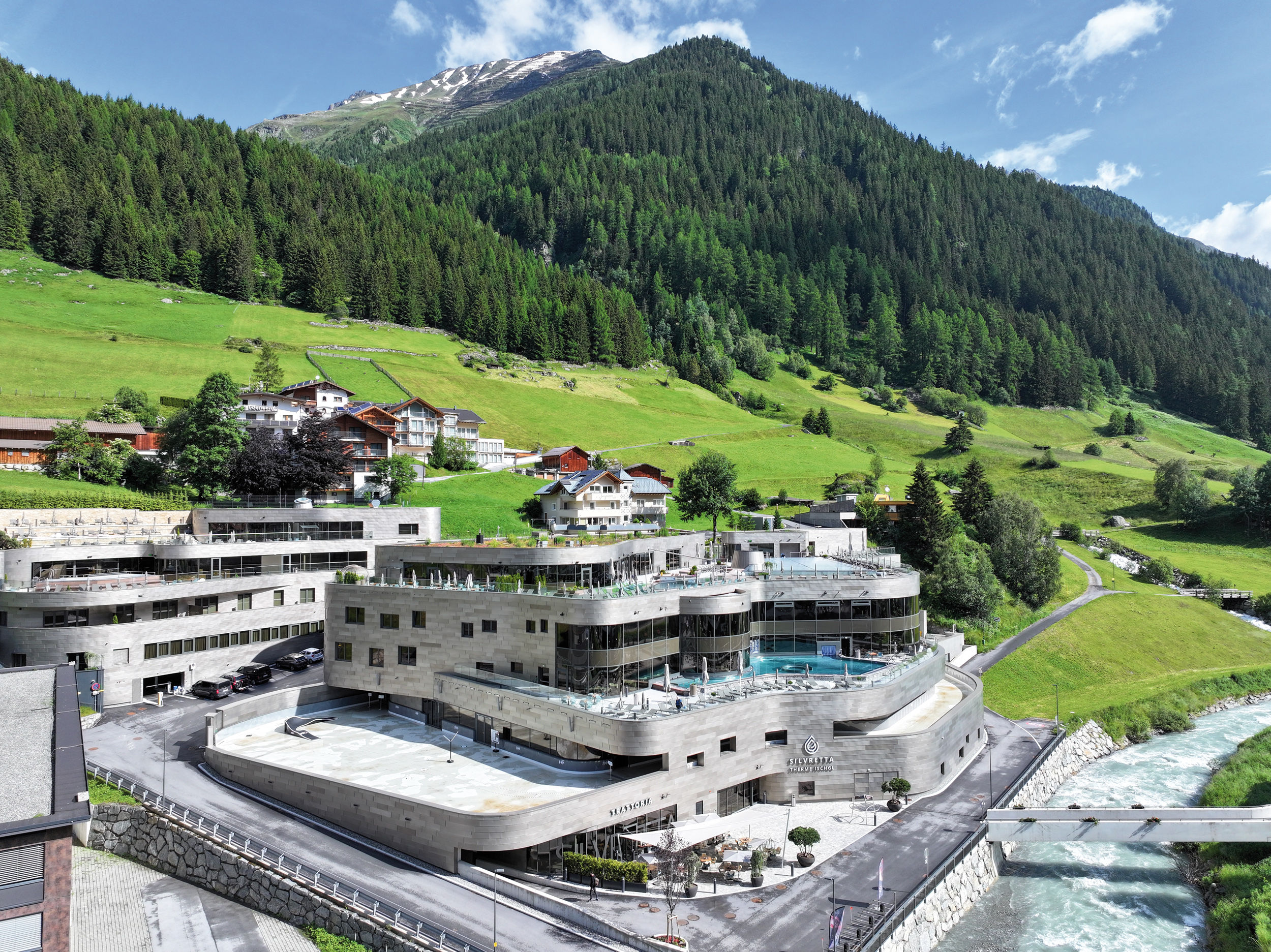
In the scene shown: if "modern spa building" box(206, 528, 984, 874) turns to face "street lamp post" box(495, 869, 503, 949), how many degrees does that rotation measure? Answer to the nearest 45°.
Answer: approximately 45° to its right

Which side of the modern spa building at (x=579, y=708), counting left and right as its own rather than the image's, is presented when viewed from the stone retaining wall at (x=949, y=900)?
front

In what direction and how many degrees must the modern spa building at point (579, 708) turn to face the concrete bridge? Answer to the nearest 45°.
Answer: approximately 45° to its left

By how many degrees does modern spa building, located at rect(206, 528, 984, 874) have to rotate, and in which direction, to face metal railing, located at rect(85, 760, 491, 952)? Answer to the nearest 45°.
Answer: approximately 90° to its right

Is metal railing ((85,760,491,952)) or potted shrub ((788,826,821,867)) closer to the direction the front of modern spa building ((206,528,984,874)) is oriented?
the potted shrub

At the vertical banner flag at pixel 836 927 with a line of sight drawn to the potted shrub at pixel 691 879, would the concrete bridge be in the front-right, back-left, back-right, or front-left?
back-right

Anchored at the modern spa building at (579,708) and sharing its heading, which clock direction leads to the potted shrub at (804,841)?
The potted shrub is roughly at 12 o'clock from the modern spa building.

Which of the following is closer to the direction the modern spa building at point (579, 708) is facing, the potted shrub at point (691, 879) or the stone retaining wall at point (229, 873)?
the potted shrub

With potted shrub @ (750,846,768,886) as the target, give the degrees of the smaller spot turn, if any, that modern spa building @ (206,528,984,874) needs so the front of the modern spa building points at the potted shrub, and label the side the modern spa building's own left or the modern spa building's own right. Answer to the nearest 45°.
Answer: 0° — it already faces it

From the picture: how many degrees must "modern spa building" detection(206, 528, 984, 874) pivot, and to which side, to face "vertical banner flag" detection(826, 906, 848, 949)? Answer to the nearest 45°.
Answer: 0° — it already faces it

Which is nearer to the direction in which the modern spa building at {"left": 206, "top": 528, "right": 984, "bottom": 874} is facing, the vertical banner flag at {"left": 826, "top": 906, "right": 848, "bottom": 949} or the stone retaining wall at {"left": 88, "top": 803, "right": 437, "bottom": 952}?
the vertical banner flag

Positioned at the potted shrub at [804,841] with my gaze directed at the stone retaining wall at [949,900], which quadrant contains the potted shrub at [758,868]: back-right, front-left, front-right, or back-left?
back-right

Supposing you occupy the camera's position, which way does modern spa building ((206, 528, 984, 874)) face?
facing the viewer and to the right of the viewer
